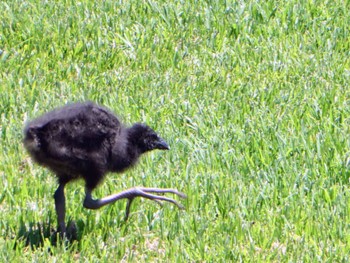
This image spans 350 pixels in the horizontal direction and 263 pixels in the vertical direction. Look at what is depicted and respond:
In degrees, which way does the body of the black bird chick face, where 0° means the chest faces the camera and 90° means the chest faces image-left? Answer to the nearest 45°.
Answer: approximately 270°
